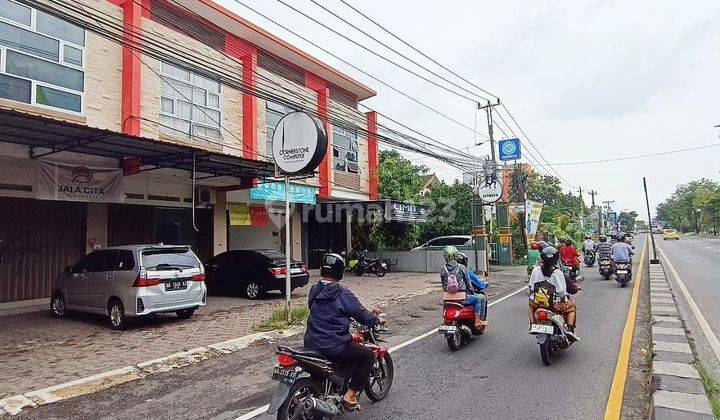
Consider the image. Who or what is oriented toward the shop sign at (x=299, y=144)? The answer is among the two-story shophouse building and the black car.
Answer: the two-story shophouse building

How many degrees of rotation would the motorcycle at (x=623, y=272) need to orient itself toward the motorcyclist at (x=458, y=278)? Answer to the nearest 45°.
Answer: approximately 180°

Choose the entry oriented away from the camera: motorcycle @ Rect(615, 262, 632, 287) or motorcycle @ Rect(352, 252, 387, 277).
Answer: motorcycle @ Rect(615, 262, 632, 287)

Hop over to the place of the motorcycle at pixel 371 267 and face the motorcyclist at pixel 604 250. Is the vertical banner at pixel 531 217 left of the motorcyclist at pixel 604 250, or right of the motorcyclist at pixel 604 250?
left

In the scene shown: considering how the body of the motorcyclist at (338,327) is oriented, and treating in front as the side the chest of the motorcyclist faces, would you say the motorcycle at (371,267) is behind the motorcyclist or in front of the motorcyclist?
in front

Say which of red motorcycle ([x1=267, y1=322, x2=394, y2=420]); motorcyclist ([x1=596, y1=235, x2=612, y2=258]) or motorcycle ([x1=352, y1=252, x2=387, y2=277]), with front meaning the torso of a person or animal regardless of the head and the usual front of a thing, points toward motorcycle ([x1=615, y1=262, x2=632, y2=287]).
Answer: the red motorcycle

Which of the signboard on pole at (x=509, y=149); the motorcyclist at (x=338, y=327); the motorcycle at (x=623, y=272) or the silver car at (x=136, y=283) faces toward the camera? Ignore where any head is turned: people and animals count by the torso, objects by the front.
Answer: the signboard on pole

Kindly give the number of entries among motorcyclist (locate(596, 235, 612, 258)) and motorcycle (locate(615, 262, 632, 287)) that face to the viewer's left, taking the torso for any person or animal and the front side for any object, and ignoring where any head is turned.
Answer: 0

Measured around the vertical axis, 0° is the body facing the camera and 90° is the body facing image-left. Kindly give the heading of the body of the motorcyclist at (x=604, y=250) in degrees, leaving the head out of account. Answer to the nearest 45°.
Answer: approximately 180°

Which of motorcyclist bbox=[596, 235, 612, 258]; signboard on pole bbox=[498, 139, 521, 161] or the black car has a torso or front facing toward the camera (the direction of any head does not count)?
the signboard on pole

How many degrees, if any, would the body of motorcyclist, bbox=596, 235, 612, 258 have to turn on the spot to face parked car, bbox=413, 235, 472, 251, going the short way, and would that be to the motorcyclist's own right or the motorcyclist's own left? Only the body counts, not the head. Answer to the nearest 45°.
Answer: approximately 45° to the motorcyclist's own left

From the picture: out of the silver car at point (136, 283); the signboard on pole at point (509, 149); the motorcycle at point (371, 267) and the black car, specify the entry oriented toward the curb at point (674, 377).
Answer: the signboard on pole

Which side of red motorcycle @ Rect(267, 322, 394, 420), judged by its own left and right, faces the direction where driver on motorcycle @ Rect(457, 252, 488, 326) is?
front

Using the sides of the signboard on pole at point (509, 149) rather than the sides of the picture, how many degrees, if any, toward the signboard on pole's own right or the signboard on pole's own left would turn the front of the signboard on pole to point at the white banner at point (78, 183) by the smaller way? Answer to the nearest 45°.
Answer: approximately 45° to the signboard on pole's own right

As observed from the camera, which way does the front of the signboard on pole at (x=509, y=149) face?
facing the viewer

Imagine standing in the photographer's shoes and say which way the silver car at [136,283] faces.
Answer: facing away from the viewer and to the left of the viewer

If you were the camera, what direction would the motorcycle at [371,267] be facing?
facing to the left of the viewer
